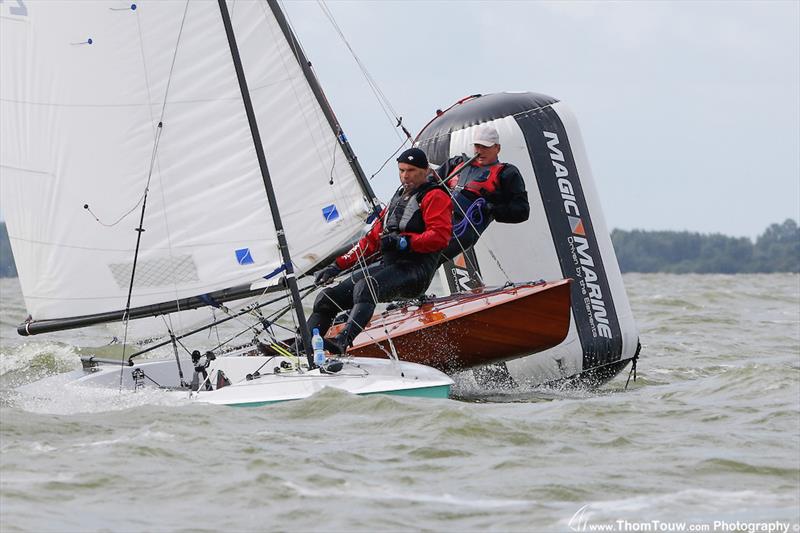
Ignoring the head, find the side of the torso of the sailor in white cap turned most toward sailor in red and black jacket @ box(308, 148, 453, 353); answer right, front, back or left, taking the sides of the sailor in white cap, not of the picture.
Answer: front

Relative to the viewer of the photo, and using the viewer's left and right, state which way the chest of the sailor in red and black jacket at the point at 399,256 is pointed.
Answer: facing the viewer and to the left of the viewer

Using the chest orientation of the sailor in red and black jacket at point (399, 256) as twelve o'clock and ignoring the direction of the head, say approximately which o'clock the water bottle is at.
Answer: The water bottle is roughly at 12 o'clock from the sailor in red and black jacket.

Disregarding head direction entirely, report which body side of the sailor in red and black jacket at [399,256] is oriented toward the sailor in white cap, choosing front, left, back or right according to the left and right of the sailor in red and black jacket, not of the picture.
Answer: back

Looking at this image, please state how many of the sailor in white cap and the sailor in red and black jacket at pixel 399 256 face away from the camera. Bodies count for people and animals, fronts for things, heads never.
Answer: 0

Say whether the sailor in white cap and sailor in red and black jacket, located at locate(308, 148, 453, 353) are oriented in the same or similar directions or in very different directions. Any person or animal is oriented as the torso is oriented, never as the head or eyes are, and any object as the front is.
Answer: same or similar directions

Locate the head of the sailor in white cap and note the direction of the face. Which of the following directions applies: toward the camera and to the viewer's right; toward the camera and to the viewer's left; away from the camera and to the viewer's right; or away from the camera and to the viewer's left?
toward the camera and to the viewer's left

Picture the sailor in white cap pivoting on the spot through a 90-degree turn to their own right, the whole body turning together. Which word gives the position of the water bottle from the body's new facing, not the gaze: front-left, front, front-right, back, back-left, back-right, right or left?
left
